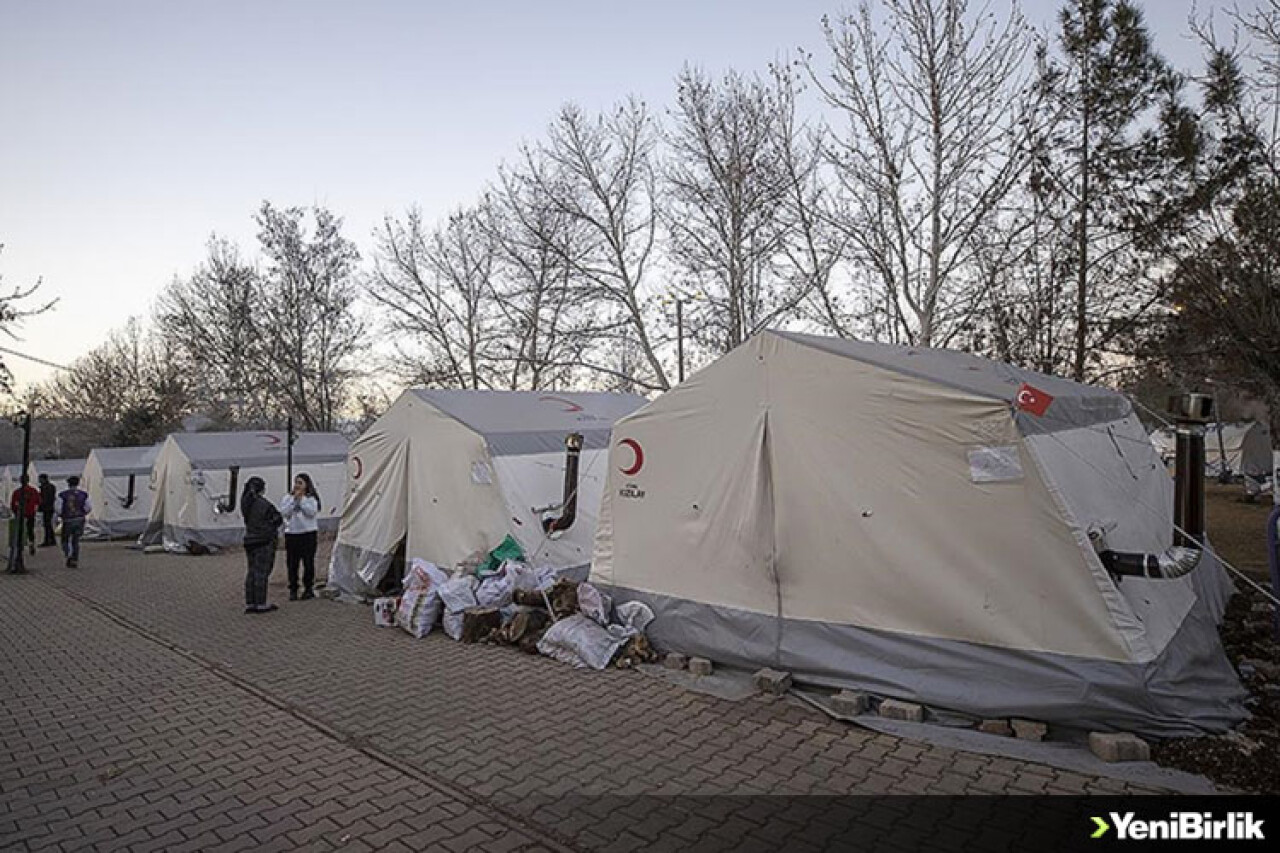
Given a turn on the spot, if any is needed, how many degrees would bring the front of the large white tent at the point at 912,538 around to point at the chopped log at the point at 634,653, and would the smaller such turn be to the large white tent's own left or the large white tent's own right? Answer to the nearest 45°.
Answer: approximately 45° to the large white tent's own right

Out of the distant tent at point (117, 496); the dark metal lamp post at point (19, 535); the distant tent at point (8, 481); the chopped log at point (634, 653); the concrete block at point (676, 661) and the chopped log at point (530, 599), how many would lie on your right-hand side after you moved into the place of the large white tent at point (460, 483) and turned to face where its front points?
3

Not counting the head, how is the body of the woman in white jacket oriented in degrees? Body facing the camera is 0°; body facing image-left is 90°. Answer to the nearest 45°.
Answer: approximately 45°

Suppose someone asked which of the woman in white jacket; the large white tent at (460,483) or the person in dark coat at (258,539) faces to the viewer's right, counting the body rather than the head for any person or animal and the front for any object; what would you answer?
the person in dark coat

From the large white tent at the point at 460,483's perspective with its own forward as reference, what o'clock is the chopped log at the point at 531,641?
The chopped log is roughly at 10 o'clock from the large white tent.

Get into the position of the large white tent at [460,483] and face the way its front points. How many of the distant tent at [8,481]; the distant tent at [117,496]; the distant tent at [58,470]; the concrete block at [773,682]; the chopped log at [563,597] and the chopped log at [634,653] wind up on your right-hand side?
3

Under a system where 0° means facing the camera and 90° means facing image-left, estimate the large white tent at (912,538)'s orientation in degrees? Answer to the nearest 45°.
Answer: approximately 45°

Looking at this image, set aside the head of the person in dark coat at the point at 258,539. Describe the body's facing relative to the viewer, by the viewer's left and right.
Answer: facing to the right of the viewer

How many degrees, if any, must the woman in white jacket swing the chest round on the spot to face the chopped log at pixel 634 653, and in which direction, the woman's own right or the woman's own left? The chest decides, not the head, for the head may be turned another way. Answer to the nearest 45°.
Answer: approximately 90° to the woman's own left

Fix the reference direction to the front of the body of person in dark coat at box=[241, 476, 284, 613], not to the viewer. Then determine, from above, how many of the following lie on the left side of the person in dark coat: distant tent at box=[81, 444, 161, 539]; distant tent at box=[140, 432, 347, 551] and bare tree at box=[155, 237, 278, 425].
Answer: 3

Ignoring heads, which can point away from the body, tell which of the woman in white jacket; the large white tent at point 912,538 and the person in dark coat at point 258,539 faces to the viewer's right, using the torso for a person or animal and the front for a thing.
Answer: the person in dark coat
